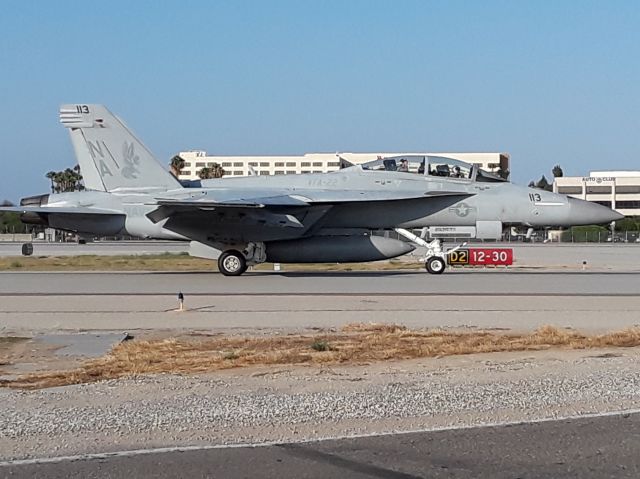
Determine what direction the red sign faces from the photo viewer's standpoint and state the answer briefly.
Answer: facing the viewer

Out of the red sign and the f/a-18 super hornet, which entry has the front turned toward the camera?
the red sign

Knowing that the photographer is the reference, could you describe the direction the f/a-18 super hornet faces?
facing to the right of the viewer

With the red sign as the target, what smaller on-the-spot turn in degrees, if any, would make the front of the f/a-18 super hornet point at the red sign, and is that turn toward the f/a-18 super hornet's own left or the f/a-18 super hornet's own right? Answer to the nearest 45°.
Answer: approximately 45° to the f/a-18 super hornet's own left

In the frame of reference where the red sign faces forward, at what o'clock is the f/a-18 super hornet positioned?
The f/a-18 super hornet is roughly at 1 o'clock from the red sign.

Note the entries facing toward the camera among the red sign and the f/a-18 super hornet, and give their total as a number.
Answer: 1

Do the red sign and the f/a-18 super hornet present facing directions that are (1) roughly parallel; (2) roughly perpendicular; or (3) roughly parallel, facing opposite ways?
roughly perpendicular
